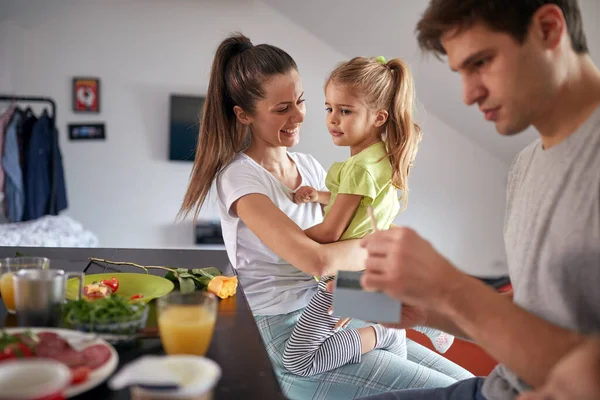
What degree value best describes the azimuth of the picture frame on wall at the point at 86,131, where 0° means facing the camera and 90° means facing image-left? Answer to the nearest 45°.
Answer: approximately 0°

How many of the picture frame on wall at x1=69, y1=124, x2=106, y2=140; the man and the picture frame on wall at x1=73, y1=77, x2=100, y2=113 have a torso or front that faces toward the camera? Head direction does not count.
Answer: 2

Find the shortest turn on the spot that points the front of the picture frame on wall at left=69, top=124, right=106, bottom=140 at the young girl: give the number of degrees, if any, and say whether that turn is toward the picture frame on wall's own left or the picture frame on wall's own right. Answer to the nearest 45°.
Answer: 0° — it already faces them

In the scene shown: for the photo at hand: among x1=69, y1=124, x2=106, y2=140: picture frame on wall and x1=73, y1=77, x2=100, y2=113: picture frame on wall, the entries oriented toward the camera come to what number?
2

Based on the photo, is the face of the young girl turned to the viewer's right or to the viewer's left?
to the viewer's left

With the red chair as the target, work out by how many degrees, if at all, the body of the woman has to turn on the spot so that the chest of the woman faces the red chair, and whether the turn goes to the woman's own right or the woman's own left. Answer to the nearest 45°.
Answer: approximately 90° to the woman's own left

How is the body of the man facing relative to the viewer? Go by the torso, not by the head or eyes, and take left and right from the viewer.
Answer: facing to the left of the viewer

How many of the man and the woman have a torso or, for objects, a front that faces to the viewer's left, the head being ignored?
1

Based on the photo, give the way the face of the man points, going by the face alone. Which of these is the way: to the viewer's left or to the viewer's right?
to the viewer's left
